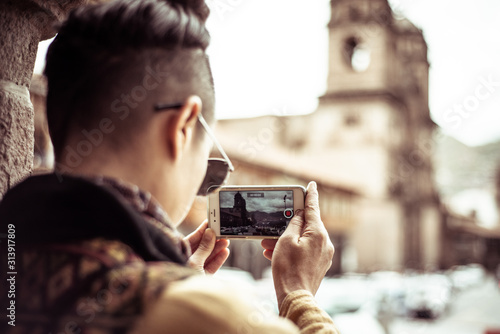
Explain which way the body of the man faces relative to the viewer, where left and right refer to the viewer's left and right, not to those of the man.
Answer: facing away from the viewer and to the right of the viewer

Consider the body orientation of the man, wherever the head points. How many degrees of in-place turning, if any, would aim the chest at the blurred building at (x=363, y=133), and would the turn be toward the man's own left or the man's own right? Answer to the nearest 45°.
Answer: approximately 45° to the man's own left

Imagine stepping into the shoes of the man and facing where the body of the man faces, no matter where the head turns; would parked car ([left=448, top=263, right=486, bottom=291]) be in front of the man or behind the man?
in front

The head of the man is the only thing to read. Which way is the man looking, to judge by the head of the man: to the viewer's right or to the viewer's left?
to the viewer's right

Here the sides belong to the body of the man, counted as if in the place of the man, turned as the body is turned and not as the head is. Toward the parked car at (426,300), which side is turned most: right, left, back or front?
front
